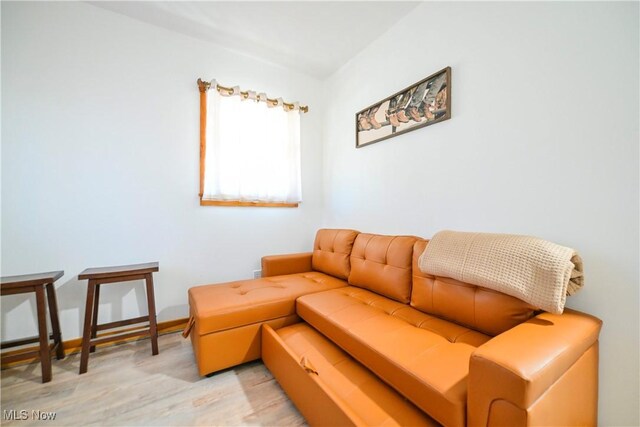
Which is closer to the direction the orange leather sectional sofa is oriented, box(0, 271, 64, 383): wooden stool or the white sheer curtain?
the wooden stool

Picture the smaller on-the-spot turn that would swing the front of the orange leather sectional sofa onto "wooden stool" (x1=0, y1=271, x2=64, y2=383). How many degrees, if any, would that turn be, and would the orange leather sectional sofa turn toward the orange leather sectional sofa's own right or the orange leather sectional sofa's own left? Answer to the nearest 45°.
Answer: approximately 45° to the orange leather sectional sofa's own right

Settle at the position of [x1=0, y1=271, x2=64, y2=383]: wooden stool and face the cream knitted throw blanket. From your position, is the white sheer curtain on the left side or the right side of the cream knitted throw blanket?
left

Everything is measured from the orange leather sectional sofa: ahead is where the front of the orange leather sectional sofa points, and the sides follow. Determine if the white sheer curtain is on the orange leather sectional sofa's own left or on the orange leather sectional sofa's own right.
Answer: on the orange leather sectional sofa's own right

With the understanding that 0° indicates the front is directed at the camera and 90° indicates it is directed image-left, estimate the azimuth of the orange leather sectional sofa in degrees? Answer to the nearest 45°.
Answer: approximately 45°

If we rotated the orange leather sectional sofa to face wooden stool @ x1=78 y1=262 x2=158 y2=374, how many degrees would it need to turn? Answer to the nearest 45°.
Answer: approximately 45° to its right
